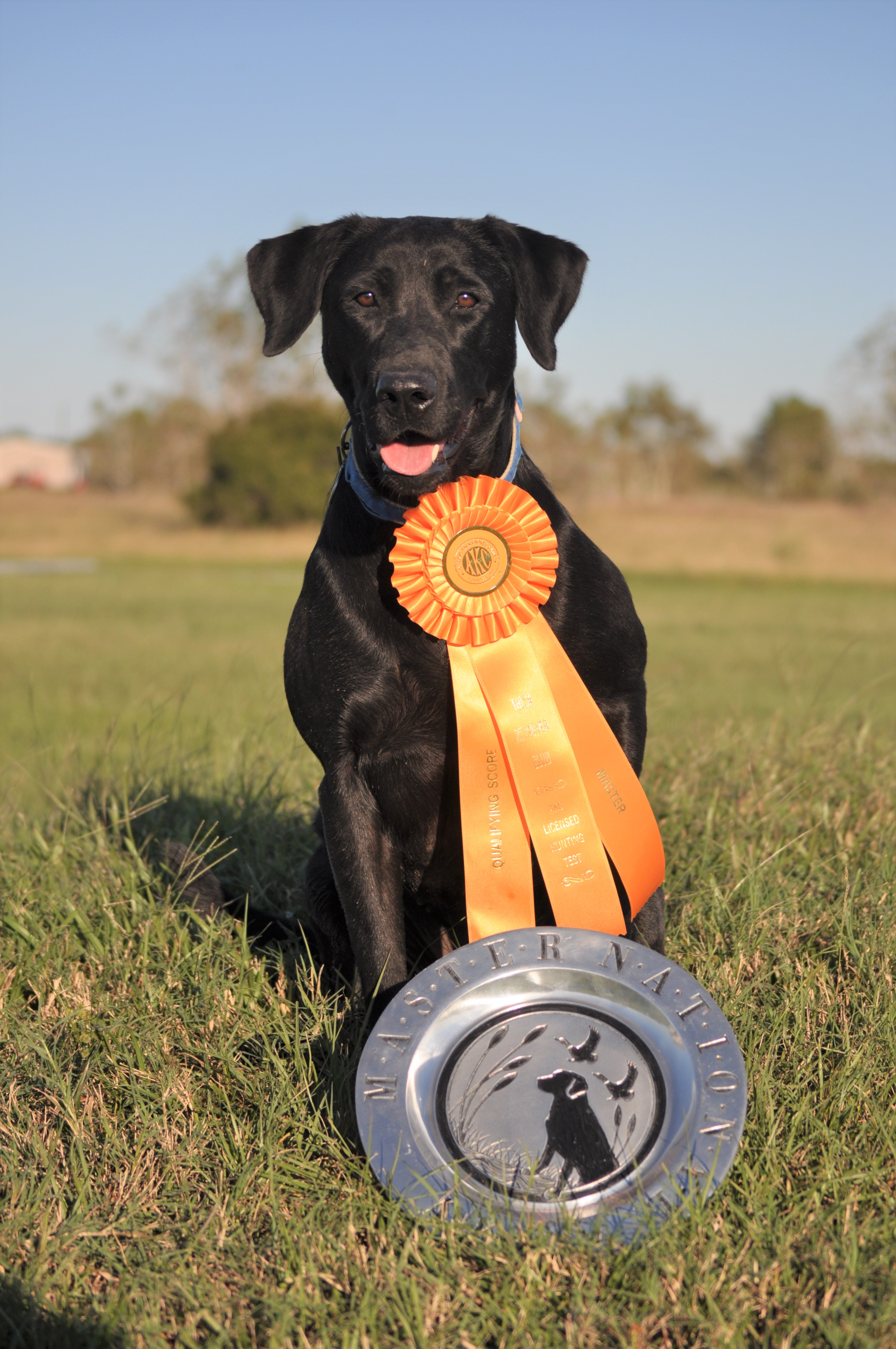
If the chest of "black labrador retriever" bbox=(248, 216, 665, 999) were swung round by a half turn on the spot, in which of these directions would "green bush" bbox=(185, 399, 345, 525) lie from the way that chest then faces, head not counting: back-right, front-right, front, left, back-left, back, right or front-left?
front

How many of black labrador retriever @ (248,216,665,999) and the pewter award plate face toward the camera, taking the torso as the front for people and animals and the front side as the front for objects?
2

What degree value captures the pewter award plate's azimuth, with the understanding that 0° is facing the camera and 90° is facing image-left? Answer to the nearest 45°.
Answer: approximately 0°

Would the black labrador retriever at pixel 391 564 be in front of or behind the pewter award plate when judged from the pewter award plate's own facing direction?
behind

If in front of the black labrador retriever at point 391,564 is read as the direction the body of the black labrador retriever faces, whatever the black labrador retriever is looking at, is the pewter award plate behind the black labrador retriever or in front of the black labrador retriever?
in front

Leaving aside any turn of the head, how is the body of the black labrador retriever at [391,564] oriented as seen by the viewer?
toward the camera
